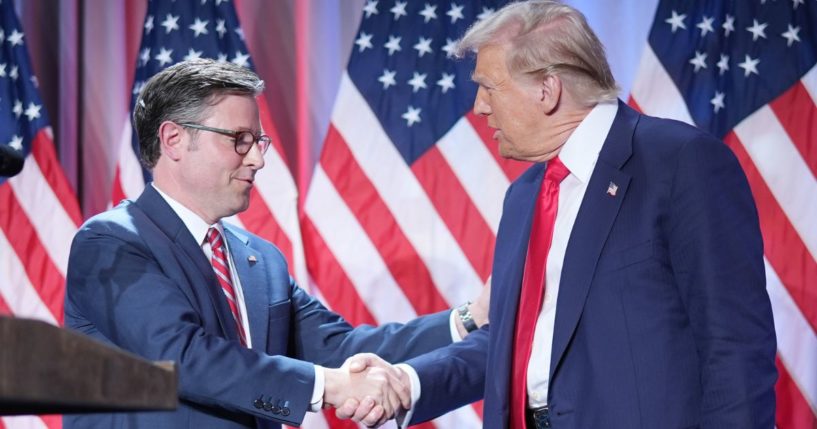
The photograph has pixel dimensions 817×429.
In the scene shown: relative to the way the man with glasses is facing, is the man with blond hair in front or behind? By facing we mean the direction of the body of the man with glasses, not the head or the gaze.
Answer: in front

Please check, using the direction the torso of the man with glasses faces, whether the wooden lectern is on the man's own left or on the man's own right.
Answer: on the man's own right

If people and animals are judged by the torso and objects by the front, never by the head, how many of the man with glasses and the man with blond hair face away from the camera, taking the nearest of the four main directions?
0

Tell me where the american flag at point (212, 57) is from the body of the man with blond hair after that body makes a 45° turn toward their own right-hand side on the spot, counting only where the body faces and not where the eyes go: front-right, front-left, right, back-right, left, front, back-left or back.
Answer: front-right

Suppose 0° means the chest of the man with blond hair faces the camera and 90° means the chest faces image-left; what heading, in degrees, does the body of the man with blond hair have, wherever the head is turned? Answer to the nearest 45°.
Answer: approximately 45°

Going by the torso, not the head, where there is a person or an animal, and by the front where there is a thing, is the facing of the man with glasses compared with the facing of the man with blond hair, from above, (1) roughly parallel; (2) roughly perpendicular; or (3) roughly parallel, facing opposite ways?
roughly perpendicular

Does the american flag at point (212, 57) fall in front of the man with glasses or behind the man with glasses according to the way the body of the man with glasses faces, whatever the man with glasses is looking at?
behind

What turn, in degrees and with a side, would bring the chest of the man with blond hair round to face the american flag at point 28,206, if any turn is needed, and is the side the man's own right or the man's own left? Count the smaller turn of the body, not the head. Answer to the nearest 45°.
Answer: approximately 90° to the man's own right

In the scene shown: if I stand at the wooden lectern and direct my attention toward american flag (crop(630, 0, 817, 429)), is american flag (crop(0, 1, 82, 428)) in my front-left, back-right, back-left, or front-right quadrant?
front-left

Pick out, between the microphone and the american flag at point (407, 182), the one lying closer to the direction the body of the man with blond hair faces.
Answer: the microphone

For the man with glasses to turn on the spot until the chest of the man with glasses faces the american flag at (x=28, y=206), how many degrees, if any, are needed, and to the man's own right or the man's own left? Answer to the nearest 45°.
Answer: approximately 180°

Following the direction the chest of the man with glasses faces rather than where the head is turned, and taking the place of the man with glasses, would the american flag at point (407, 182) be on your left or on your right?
on your left

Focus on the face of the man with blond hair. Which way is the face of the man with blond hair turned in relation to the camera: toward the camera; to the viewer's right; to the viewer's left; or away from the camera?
to the viewer's left

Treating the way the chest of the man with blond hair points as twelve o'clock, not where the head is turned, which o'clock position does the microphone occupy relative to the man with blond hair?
The microphone is roughly at 12 o'clock from the man with blond hair.

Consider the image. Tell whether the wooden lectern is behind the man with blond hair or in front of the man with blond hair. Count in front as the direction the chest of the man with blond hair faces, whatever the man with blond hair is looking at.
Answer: in front
